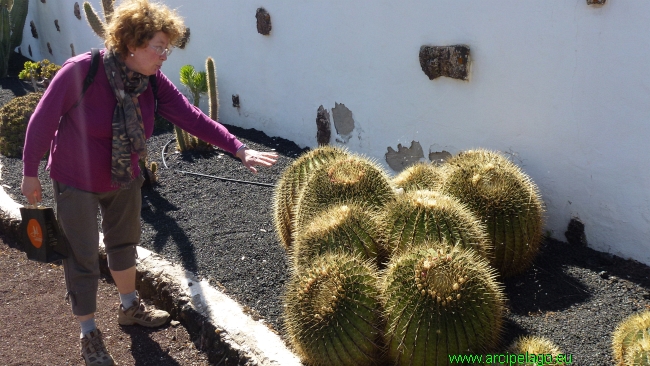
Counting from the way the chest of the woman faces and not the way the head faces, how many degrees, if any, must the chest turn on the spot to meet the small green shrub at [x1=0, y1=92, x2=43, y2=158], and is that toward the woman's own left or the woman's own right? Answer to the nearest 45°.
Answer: approximately 135° to the woman's own left

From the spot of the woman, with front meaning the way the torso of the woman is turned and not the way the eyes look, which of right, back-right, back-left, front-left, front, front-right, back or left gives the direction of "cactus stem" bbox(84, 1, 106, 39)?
back-left

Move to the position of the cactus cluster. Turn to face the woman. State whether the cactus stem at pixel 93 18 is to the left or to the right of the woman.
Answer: right

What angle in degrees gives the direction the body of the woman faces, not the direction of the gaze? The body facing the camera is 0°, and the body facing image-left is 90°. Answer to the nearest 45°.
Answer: approximately 315°

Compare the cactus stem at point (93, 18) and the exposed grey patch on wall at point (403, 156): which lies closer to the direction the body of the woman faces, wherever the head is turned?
the exposed grey patch on wall

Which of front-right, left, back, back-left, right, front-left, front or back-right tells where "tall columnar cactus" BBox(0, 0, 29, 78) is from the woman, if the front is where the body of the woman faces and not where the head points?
back-left

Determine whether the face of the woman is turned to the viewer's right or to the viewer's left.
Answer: to the viewer's right

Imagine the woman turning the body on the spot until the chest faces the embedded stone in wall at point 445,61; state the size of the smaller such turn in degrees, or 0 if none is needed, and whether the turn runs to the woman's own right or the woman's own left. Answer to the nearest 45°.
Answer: approximately 45° to the woman's own left

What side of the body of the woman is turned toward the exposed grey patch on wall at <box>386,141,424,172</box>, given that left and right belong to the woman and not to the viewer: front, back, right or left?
left

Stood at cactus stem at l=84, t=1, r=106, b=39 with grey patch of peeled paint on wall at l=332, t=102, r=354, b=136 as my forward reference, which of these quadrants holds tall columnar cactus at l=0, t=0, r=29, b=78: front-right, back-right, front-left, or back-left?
back-left

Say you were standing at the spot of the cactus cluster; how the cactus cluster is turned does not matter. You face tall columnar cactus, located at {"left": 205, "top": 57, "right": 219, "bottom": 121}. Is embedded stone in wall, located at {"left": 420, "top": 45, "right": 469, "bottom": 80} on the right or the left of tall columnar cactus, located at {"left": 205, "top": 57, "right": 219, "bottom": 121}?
right
